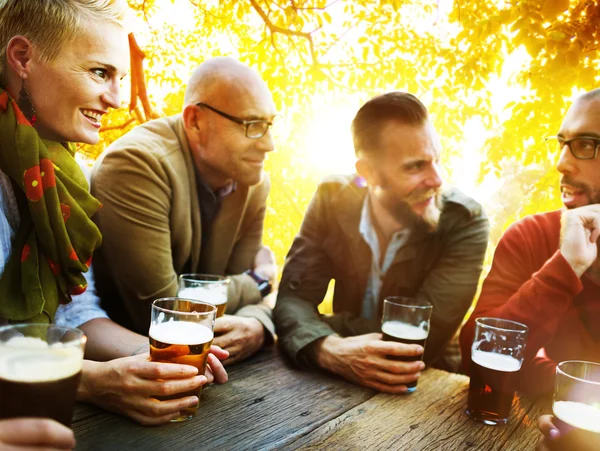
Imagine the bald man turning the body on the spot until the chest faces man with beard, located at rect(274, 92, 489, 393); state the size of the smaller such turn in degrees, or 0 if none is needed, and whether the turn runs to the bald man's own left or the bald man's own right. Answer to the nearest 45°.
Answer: approximately 45° to the bald man's own left

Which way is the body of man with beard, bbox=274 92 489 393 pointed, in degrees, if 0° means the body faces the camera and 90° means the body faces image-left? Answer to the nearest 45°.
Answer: approximately 0°

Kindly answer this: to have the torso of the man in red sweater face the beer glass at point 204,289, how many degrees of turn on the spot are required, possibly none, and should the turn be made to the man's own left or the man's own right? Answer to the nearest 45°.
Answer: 0° — they already face it

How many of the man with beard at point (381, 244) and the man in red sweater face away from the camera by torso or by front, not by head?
0

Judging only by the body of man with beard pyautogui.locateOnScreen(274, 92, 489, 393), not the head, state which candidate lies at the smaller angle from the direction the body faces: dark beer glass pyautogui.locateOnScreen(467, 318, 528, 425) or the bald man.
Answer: the dark beer glass

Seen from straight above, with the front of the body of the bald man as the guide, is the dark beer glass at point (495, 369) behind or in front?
in front

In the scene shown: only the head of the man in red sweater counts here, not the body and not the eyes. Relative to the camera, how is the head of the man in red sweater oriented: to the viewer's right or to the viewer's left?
to the viewer's left

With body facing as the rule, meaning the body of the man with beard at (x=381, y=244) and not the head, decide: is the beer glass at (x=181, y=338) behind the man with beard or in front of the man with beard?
in front

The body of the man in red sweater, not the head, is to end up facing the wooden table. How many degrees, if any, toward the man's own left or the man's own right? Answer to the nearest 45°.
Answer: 0° — they already face it

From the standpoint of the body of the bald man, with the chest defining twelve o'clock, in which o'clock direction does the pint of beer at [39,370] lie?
The pint of beer is roughly at 2 o'clock from the bald man.
